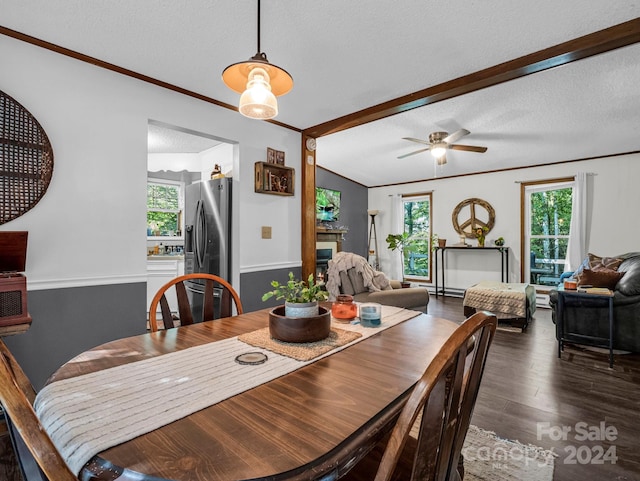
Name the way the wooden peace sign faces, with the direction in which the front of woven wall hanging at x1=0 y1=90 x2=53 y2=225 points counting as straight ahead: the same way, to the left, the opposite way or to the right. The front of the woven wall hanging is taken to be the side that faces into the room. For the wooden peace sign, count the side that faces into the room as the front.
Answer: to the right

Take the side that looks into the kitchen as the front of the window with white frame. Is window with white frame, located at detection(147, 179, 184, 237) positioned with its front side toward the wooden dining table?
yes

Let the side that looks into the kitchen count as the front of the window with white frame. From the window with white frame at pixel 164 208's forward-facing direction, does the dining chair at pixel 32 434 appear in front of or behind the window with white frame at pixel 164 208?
in front

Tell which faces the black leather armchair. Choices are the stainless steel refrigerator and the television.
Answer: the television

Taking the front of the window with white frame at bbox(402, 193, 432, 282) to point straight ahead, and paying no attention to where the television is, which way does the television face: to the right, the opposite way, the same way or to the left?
to the left

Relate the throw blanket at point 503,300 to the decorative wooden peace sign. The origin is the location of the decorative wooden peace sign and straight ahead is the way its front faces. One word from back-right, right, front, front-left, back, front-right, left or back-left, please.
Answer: front

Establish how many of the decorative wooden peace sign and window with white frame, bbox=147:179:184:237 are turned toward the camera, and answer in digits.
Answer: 2

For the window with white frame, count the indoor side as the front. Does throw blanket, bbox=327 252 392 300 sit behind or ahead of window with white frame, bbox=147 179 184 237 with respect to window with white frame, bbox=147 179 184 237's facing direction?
ahead

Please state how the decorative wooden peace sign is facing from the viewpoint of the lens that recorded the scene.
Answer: facing the viewer

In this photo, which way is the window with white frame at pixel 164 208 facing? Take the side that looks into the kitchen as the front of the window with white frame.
toward the camera

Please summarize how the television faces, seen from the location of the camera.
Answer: facing the viewer and to the right of the viewer

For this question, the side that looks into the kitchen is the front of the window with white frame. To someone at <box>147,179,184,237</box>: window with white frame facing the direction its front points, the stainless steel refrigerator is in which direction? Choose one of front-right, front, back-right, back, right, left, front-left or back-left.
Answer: front

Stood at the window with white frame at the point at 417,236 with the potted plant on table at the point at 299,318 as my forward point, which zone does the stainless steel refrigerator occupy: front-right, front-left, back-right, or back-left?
front-right

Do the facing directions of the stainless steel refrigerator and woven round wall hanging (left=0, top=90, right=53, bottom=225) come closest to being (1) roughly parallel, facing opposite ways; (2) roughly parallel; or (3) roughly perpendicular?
roughly perpendicular

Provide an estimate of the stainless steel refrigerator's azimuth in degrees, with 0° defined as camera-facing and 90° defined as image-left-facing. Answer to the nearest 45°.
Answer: approximately 45°
